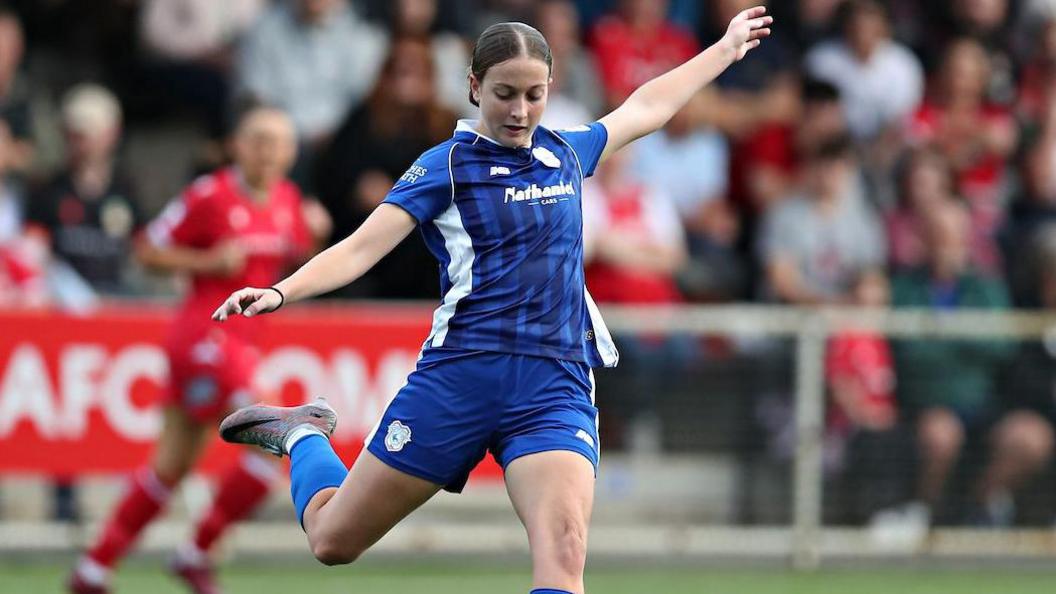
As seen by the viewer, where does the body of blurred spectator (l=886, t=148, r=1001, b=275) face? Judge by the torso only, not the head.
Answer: toward the camera

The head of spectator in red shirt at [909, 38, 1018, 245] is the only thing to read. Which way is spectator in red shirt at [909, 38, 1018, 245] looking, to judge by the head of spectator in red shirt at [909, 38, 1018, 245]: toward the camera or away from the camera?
toward the camera

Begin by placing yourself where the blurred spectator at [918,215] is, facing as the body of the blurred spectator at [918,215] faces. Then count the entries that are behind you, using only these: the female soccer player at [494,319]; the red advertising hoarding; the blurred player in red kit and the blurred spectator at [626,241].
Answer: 0

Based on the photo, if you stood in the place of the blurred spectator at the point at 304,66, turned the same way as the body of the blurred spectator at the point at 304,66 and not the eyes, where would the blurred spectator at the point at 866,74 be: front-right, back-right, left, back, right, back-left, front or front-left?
left

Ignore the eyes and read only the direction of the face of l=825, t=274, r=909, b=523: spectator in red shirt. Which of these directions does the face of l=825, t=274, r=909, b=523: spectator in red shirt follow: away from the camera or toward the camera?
toward the camera

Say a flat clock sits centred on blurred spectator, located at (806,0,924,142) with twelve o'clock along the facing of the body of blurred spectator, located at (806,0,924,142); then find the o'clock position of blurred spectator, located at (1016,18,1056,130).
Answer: blurred spectator, located at (1016,18,1056,130) is roughly at 8 o'clock from blurred spectator, located at (806,0,924,142).

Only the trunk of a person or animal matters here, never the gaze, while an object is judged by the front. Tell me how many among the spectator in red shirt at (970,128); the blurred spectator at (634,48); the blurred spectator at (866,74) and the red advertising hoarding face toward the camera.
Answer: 4

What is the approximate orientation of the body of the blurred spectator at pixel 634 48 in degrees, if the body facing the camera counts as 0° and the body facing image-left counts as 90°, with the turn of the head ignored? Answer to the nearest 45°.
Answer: approximately 0°

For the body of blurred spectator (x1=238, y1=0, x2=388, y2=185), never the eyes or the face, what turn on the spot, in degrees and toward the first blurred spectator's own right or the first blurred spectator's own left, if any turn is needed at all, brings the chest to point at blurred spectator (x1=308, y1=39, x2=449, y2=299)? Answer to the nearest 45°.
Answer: approximately 45° to the first blurred spectator's own left

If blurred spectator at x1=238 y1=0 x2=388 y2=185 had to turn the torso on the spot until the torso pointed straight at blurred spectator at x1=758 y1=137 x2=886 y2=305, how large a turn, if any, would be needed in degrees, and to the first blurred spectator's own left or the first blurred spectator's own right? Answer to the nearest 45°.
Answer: approximately 90° to the first blurred spectator's own left

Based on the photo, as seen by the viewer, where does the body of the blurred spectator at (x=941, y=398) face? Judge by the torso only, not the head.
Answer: toward the camera

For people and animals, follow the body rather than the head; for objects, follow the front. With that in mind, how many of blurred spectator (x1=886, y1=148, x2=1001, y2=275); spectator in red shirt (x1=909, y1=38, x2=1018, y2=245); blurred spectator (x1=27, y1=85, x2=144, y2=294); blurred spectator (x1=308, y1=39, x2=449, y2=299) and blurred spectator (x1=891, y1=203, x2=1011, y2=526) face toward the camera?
5

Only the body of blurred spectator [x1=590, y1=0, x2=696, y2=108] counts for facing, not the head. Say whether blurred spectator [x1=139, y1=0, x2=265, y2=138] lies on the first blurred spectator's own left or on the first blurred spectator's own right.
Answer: on the first blurred spectator's own right

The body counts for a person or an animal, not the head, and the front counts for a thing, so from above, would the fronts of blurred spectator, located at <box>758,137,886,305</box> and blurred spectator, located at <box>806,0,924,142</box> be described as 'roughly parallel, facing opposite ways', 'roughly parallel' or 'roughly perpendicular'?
roughly parallel

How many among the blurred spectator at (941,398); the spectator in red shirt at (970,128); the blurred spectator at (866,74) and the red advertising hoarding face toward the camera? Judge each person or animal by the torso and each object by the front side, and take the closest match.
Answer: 4

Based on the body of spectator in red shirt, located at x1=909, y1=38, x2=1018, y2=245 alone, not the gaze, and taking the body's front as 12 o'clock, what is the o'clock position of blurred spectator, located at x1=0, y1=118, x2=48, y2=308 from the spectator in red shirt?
The blurred spectator is roughly at 2 o'clock from the spectator in red shirt.
